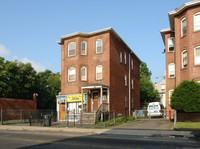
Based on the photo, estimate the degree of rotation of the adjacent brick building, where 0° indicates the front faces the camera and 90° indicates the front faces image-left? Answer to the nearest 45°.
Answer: approximately 45°

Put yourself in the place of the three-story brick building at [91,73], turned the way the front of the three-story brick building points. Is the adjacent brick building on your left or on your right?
on your left

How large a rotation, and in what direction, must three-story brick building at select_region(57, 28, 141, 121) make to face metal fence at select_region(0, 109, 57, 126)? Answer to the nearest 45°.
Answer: approximately 45° to its right

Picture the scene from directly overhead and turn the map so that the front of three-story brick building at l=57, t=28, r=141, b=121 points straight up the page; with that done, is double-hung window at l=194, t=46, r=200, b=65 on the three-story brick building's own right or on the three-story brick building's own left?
on the three-story brick building's own left

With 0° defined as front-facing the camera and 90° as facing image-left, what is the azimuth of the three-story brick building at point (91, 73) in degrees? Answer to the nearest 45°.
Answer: approximately 45°
